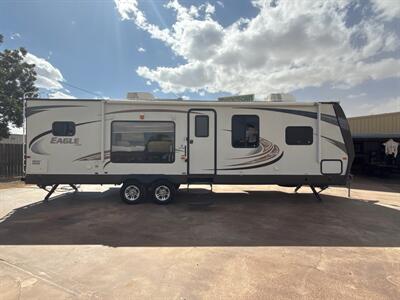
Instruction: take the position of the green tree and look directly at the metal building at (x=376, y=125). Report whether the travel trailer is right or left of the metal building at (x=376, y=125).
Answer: right

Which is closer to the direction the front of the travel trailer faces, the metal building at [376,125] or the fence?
the metal building

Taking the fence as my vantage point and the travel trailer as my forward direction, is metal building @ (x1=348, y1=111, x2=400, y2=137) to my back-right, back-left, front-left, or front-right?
front-left

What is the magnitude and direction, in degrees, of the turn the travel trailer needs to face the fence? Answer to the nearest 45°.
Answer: approximately 135° to its left

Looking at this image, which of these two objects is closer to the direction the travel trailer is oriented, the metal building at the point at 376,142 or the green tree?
the metal building

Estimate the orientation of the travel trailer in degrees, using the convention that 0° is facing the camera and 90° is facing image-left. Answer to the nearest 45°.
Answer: approximately 270°

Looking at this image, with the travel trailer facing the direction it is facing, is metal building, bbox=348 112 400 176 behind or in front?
in front

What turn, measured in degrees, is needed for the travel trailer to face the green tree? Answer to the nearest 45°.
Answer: approximately 135° to its left

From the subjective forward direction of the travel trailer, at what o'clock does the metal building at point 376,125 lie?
The metal building is roughly at 11 o'clock from the travel trailer.
